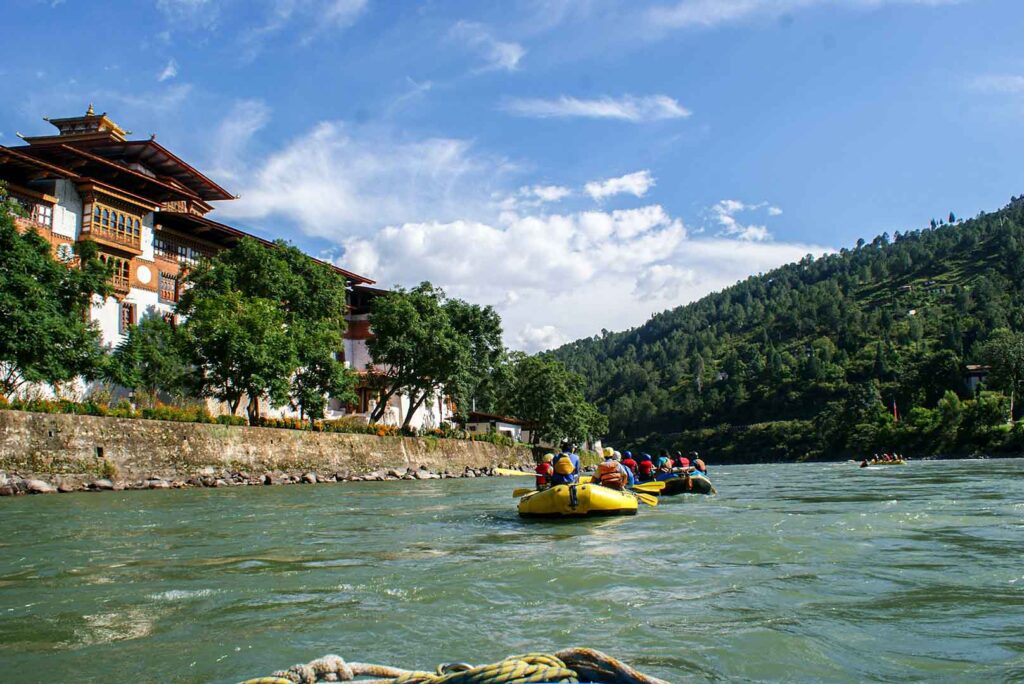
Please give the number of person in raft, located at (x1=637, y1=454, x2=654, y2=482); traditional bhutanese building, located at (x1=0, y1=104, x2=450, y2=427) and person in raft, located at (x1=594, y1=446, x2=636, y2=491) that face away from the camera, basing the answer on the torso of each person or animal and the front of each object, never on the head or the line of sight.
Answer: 2

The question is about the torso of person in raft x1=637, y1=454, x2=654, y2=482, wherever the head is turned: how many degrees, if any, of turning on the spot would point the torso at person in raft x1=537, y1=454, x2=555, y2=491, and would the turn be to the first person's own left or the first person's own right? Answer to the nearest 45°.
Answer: approximately 135° to the first person's own left

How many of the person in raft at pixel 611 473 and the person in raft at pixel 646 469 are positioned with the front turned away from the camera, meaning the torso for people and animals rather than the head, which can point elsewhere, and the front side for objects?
2

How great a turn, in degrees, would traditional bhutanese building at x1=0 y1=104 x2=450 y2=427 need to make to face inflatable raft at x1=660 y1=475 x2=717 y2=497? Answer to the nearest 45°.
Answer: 0° — it already faces it

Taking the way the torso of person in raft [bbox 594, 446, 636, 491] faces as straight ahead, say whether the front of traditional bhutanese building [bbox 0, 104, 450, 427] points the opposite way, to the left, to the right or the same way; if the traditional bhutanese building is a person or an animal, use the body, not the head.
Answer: to the right

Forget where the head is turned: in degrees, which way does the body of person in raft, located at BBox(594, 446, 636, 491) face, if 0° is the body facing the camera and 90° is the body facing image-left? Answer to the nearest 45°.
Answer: approximately 180°

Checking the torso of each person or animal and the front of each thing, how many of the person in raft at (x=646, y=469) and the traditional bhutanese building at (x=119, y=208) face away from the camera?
1

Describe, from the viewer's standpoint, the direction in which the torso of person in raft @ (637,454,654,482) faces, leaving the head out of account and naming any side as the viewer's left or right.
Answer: facing away from the viewer

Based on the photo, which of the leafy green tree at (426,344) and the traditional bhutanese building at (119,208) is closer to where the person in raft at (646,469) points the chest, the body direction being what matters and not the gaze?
the leafy green tree

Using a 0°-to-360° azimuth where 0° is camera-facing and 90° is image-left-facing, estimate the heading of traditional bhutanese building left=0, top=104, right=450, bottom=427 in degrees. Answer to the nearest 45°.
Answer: approximately 315°
